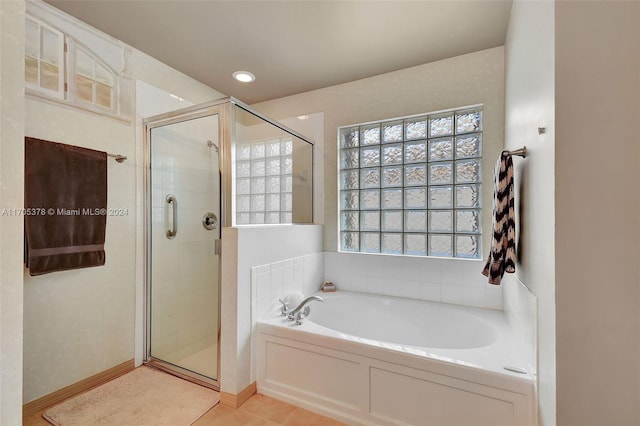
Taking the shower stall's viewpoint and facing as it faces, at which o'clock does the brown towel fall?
The brown towel is roughly at 1 o'clock from the shower stall.

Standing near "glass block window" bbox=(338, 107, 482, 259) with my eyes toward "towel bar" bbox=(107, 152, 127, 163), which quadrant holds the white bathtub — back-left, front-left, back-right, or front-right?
front-left

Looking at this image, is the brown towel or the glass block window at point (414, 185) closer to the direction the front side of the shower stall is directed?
the brown towel

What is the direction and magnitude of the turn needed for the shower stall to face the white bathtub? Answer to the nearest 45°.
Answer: approximately 90° to its left

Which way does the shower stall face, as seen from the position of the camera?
facing the viewer and to the left of the viewer

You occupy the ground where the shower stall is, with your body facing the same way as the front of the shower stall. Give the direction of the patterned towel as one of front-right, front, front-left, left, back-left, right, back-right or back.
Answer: left

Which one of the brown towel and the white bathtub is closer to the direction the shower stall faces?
the brown towel
